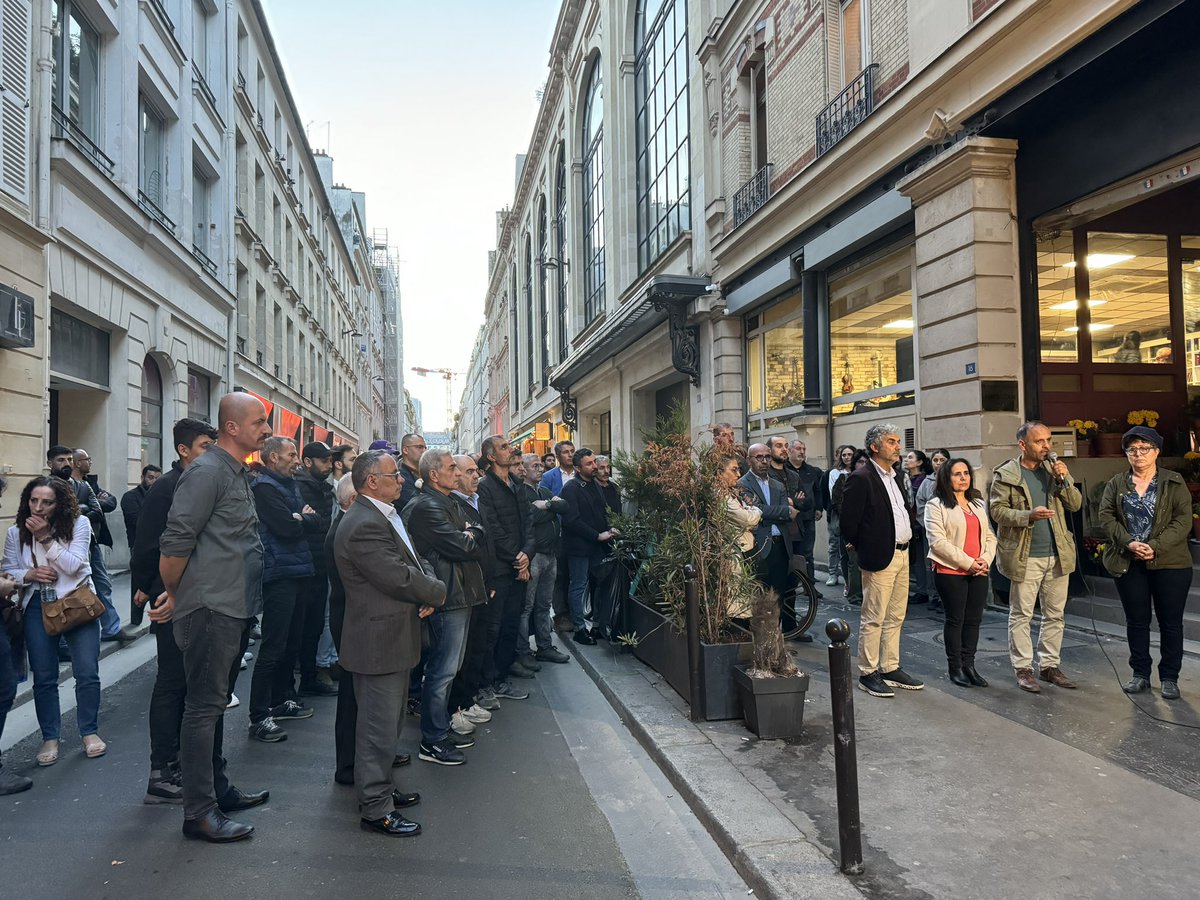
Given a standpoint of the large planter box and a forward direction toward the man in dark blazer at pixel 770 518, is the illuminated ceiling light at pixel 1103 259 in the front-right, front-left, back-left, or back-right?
front-right

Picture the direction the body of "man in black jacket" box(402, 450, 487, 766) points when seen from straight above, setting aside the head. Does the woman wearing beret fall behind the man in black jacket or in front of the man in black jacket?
in front

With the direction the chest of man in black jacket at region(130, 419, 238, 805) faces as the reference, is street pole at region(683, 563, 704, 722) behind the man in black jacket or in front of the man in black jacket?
in front

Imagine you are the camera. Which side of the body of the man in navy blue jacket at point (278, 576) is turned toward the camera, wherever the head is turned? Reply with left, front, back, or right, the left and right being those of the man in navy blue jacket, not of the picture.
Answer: right

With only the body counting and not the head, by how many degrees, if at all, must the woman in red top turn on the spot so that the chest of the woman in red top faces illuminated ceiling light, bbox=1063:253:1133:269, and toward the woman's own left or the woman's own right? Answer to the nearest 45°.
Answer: approximately 135° to the woman's own left

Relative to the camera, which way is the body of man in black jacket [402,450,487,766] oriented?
to the viewer's right

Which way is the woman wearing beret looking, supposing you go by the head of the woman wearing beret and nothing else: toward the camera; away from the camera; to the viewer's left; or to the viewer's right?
toward the camera

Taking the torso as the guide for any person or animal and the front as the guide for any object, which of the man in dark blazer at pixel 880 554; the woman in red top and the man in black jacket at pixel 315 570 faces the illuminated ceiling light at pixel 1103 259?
the man in black jacket

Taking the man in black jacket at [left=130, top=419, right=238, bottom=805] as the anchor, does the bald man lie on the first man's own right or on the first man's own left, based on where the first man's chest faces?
on the first man's own right

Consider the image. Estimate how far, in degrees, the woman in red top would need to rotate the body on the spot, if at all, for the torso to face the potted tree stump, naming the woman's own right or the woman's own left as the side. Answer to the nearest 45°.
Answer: approximately 90° to the woman's own right

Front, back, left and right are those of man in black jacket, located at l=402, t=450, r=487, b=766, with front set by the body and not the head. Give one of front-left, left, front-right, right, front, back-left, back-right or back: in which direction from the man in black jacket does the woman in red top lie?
front

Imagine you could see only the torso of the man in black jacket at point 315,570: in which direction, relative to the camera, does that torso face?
to the viewer's right

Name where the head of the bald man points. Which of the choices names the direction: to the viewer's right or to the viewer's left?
to the viewer's right

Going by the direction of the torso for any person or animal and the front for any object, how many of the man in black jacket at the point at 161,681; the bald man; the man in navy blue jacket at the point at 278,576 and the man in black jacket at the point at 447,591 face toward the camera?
0

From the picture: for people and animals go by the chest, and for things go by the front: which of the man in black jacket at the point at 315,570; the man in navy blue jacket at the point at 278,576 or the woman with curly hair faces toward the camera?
the woman with curly hair

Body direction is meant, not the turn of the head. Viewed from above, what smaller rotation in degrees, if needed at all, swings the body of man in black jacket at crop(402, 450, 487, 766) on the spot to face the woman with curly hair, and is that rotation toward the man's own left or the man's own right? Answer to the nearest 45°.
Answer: approximately 180°

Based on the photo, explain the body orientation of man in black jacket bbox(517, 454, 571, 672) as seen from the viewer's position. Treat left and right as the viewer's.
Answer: facing the viewer and to the right of the viewer

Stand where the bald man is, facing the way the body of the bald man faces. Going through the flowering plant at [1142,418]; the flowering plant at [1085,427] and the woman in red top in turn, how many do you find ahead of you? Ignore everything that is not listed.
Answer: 3

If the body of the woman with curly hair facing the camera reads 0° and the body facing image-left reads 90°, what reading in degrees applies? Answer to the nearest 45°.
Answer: approximately 0°

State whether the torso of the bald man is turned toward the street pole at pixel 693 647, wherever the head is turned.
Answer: yes

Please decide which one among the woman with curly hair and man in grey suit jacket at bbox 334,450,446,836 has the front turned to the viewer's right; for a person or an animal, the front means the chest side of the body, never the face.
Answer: the man in grey suit jacket
